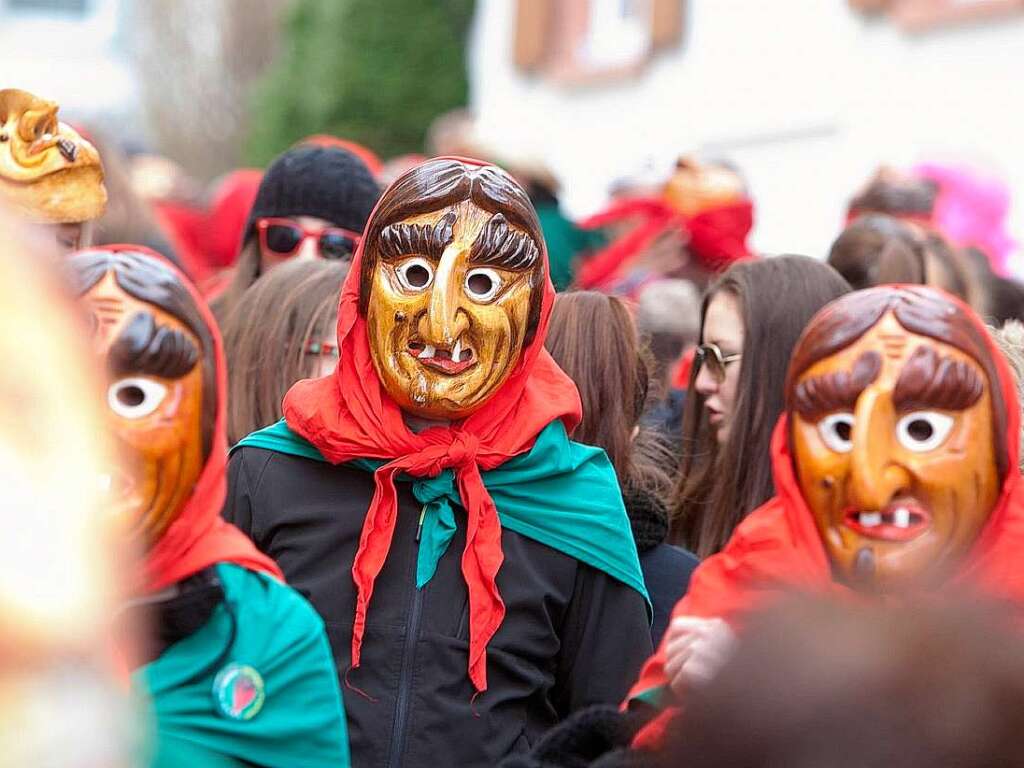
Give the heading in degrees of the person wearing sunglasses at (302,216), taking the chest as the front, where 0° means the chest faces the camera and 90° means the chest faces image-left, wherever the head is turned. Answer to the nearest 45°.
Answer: approximately 0°

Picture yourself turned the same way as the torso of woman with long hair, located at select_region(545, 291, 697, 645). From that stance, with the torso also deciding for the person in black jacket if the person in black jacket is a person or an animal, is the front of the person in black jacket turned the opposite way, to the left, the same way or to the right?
the opposite way

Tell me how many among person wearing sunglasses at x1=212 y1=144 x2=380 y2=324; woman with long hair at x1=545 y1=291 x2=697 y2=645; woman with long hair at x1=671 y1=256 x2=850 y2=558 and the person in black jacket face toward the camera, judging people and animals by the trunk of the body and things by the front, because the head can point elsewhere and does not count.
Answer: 2

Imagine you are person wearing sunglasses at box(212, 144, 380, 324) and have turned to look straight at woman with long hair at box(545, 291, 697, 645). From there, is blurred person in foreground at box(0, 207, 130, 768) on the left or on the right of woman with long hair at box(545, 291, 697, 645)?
right

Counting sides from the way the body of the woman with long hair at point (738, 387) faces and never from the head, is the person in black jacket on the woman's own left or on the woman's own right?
on the woman's own left

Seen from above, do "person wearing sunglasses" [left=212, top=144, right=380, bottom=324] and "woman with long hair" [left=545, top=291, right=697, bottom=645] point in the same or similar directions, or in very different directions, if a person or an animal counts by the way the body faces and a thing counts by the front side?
very different directions

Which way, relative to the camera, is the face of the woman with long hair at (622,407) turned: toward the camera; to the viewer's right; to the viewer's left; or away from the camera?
away from the camera

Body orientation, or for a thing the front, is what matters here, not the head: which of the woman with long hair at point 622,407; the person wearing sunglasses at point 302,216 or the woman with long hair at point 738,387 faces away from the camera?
the woman with long hair at point 622,407

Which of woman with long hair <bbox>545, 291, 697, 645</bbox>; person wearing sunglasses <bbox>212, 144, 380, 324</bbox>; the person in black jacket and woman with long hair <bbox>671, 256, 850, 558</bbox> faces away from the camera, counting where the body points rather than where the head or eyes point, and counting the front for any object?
woman with long hair <bbox>545, 291, 697, 645</bbox>

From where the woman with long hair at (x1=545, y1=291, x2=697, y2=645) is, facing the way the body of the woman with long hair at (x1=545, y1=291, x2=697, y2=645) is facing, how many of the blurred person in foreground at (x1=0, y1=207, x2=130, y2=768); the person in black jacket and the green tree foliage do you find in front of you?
1

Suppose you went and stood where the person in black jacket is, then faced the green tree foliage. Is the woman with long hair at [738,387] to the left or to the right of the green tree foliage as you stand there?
right

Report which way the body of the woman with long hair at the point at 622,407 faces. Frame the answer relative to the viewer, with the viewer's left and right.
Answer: facing away from the viewer

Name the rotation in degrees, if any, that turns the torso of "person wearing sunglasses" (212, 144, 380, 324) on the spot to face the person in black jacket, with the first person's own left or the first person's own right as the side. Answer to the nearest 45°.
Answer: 0° — they already face them

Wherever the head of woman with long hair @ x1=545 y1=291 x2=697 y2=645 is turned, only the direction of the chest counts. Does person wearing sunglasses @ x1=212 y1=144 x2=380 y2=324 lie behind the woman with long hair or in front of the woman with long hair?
in front
